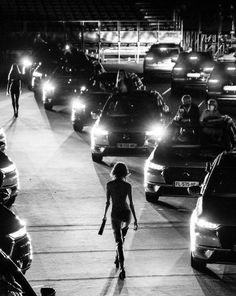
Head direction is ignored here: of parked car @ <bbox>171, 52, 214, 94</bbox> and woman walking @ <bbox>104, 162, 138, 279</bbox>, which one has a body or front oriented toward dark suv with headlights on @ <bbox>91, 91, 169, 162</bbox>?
the woman walking

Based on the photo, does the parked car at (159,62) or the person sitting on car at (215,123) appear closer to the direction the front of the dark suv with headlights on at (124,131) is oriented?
the person sitting on car

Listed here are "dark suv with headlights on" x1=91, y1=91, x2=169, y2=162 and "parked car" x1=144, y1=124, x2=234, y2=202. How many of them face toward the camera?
2

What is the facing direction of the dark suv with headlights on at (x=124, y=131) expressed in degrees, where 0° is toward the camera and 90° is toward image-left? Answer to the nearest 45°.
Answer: approximately 0°

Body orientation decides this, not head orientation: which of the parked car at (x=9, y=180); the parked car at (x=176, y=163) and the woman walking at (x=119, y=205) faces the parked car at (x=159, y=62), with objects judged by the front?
the woman walking

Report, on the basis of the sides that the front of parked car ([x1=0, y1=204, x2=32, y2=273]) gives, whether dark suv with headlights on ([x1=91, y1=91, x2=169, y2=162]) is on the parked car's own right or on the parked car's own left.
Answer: on the parked car's own left

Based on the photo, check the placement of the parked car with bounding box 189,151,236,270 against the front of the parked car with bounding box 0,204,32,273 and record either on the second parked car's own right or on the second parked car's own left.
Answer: on the second parked car's own left

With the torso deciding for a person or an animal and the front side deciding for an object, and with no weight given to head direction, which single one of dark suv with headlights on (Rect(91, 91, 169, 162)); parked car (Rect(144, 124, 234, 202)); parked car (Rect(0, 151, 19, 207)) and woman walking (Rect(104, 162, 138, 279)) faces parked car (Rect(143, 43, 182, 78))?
the woman walking

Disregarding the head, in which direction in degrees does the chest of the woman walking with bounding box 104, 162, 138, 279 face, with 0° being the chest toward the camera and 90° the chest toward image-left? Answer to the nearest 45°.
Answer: approximately 180°
